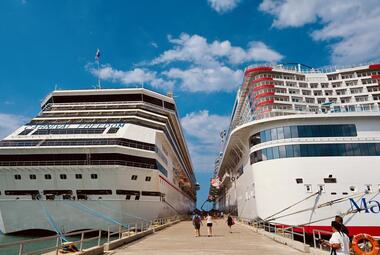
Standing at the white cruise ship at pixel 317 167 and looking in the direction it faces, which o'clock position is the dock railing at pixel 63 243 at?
The dock railing is roughly at 8 o'clock from the white cruise ship.

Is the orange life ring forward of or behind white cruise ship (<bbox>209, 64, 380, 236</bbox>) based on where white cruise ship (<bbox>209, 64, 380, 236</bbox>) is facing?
behind

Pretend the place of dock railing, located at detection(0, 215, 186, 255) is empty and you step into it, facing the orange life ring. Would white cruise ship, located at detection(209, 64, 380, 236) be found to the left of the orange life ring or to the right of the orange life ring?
left

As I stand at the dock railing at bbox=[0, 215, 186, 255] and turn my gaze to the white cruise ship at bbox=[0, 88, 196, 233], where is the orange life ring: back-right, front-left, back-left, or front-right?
back-right

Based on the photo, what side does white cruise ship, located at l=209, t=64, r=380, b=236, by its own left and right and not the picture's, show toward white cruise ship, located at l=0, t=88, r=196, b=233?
left

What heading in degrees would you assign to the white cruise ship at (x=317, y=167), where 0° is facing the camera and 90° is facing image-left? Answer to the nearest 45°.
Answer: approximately 180°
